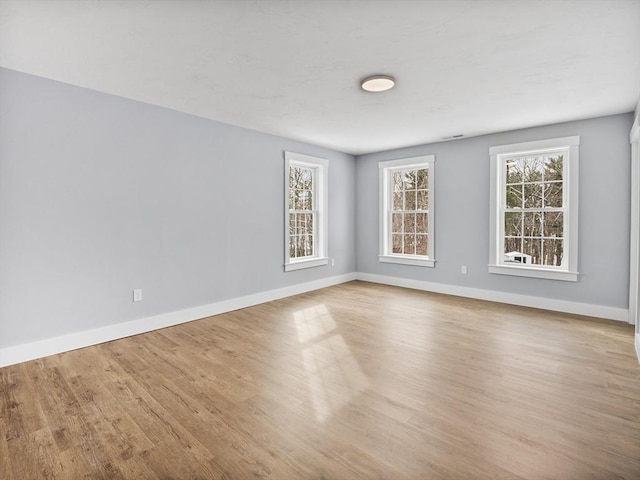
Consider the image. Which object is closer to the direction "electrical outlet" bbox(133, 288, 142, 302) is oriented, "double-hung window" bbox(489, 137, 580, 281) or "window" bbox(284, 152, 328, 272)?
the double-hung window

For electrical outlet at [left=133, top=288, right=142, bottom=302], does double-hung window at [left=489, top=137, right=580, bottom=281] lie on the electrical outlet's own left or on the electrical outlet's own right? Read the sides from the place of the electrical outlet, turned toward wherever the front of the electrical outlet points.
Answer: on the electrical outlet's own left

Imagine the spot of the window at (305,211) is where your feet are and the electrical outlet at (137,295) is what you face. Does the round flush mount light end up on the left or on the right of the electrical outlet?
left

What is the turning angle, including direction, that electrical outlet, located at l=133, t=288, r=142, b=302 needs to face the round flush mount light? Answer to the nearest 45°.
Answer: approximately 45° to its left

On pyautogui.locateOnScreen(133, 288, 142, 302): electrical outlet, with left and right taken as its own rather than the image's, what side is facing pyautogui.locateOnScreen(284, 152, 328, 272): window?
left
